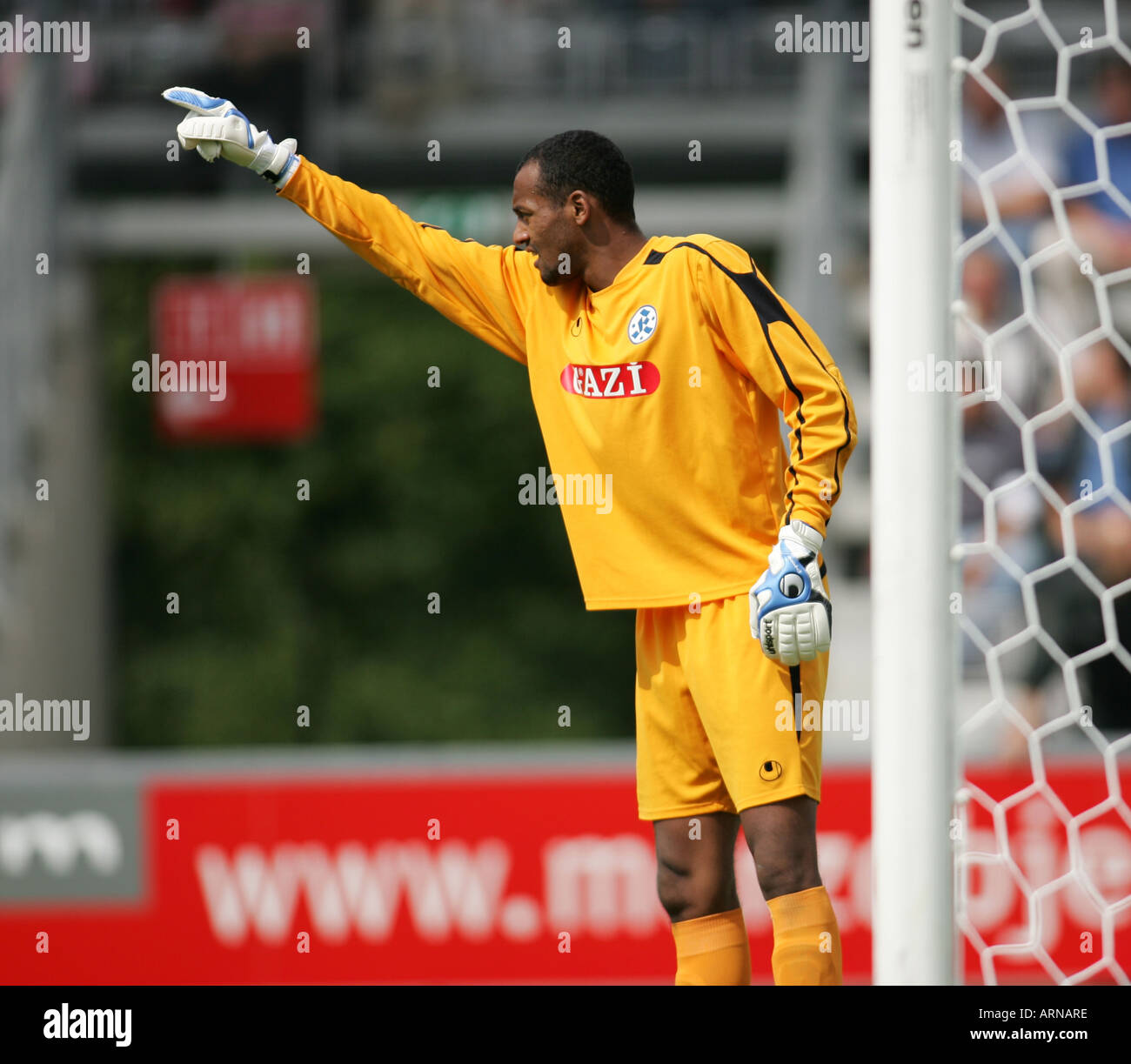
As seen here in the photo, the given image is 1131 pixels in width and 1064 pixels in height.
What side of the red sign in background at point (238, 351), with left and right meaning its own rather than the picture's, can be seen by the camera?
front

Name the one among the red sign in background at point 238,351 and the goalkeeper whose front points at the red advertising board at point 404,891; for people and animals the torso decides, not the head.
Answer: the red sign in background

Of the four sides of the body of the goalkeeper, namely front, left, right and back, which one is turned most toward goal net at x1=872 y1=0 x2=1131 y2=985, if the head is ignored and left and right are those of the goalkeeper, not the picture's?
back

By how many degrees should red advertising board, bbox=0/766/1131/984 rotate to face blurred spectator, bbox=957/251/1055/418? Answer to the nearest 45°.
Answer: approximately 180°

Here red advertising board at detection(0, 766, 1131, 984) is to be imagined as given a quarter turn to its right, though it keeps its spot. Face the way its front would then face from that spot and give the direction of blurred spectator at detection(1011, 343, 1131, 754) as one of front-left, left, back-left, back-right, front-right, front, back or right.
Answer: back

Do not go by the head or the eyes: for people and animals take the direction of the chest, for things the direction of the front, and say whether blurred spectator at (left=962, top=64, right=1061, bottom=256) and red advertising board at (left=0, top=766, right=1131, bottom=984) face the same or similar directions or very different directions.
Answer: same or similar directions

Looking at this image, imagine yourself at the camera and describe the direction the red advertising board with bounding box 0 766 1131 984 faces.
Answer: facing the viewer

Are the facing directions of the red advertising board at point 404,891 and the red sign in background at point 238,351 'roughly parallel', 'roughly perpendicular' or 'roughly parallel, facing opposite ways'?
roughly parallel

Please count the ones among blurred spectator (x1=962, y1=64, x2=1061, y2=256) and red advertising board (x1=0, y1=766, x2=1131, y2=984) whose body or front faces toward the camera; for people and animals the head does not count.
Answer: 2

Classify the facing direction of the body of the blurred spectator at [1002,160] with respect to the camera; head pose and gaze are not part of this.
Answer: toward the camera

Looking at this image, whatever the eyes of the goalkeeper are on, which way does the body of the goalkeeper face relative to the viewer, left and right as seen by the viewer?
facing the viewer and to the left of the viewer

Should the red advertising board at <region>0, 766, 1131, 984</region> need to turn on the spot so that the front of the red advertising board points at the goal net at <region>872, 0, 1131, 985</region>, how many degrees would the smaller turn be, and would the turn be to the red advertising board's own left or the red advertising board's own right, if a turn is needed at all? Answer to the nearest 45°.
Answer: approximately 45° to the red advertising board's own left

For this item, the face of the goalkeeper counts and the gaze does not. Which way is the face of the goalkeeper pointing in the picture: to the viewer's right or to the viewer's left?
to the viewer's left

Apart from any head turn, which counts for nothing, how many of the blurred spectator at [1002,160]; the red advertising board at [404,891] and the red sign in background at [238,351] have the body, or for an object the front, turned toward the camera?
3
